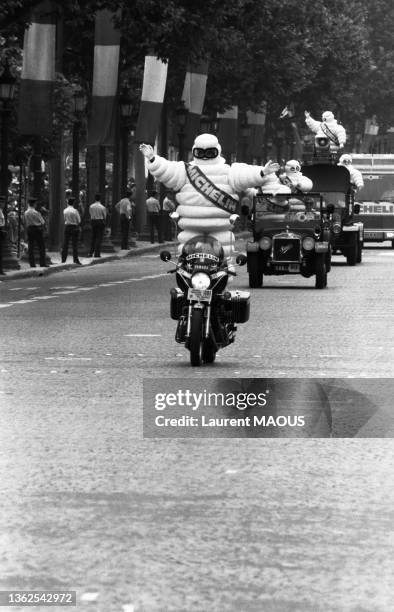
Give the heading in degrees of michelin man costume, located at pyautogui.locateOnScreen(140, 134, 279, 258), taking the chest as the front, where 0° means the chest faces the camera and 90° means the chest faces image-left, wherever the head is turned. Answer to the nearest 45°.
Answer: approximately 0°

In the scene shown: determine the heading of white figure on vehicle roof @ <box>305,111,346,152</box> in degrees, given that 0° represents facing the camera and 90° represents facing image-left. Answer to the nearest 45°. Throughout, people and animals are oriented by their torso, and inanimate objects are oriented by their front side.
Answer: approximately 45°

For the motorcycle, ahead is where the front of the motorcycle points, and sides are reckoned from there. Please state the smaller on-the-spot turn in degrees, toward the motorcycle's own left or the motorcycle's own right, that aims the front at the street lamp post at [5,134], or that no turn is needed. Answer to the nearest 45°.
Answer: approximately 180°

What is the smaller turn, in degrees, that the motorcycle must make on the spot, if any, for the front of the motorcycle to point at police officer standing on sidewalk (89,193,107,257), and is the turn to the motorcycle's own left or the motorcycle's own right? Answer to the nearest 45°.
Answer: approximately 180°

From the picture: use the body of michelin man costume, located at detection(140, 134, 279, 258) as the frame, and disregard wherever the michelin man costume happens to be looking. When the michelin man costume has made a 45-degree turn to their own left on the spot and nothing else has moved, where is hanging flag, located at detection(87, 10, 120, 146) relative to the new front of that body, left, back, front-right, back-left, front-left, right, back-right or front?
back-left

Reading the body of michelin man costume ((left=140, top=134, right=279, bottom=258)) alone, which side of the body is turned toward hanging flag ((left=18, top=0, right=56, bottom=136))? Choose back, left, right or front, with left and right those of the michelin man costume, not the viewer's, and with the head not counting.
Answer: back

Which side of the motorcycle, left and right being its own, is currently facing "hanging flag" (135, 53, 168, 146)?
back

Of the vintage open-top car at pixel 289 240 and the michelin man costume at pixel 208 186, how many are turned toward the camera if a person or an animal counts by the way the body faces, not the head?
2

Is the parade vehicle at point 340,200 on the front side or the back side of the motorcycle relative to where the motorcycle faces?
on the back side

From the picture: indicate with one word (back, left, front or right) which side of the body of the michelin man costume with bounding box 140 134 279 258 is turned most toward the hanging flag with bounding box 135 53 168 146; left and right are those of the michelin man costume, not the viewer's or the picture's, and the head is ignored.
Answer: back

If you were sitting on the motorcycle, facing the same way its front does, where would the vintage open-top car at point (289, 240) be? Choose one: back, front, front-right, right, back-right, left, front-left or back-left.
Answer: back
